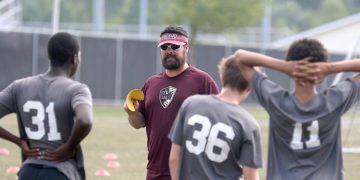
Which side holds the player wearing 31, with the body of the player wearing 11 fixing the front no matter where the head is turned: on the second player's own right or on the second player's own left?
on the second player's own left

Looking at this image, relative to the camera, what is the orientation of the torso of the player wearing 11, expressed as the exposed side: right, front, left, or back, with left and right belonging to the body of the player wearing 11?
back

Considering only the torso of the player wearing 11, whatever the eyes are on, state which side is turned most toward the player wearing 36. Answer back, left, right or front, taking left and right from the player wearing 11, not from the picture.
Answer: left

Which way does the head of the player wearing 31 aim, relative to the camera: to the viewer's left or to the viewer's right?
to the viewer's right

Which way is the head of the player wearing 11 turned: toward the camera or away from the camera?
away from the camera

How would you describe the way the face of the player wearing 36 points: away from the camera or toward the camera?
away from the camera

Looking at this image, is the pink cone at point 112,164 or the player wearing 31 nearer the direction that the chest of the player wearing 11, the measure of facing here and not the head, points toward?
the pink cone
